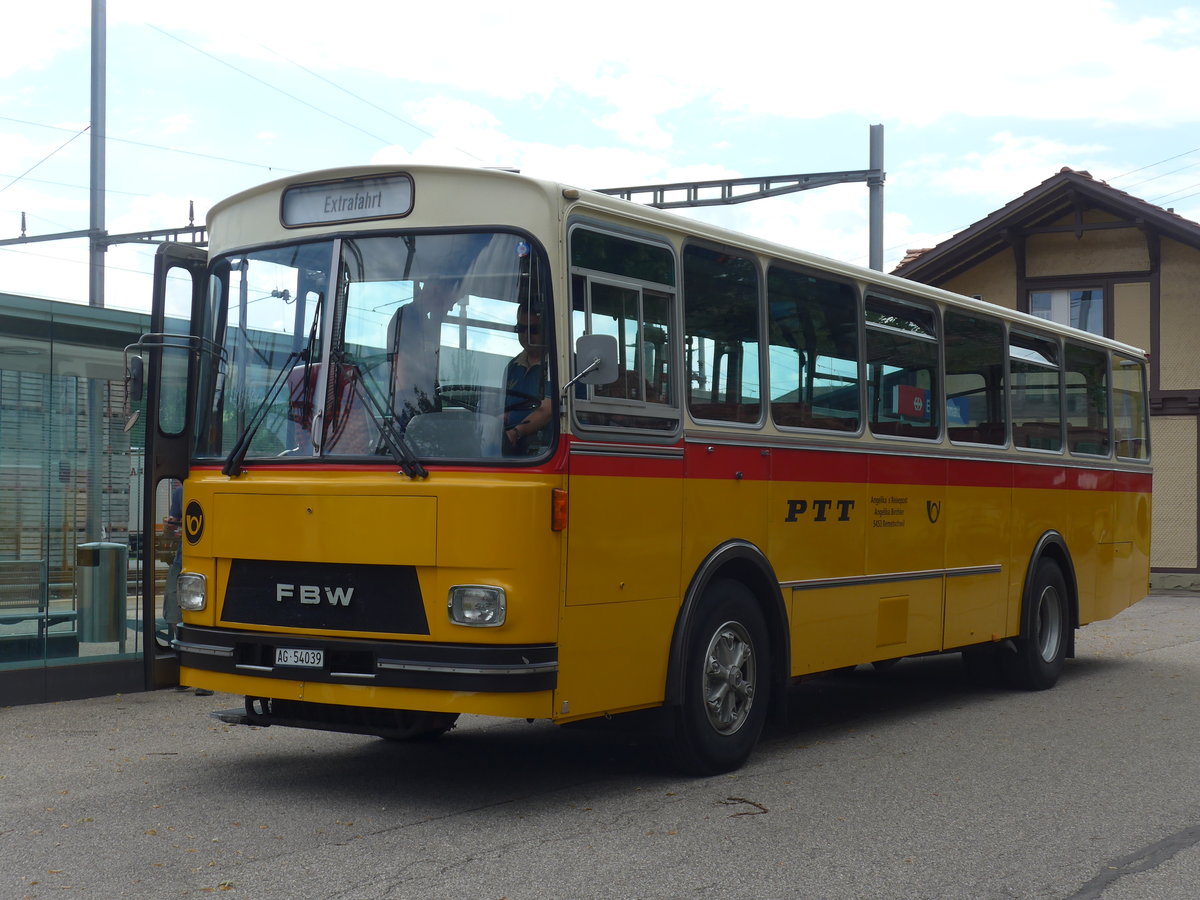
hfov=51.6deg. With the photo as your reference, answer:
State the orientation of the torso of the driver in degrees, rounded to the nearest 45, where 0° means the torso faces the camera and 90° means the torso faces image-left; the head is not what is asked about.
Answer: approximately 45°

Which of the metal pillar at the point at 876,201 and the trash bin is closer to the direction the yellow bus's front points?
the trash bin

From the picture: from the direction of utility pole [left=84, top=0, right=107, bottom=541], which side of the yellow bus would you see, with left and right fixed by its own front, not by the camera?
right

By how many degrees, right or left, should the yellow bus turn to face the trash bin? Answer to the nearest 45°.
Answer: approximately 90° to its right

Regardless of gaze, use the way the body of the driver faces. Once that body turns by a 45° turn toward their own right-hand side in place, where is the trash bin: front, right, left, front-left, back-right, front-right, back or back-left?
front-right

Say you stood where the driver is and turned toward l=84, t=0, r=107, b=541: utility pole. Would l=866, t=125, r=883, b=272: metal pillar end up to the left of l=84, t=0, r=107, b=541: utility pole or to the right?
right

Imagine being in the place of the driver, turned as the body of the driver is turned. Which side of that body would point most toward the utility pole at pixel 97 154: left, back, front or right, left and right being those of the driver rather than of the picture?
right
